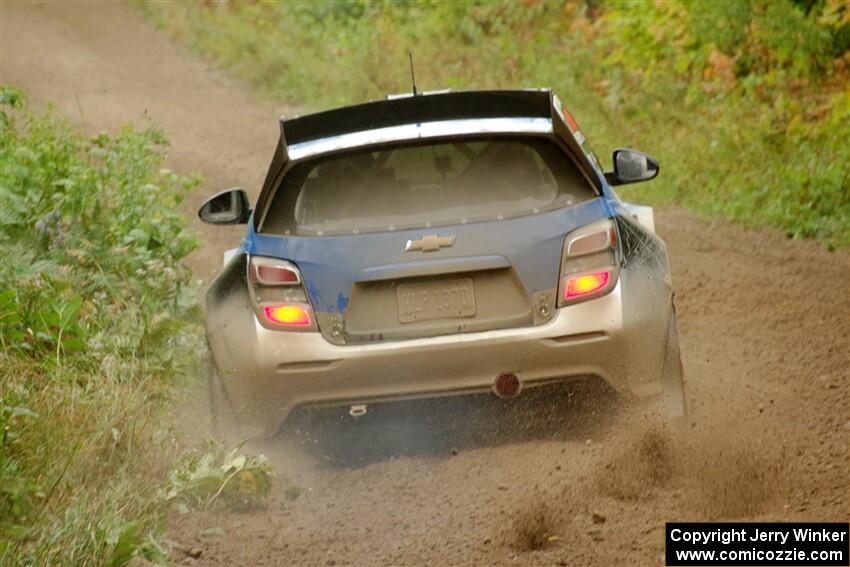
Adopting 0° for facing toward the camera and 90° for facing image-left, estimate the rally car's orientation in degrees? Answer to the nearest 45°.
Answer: approximately 180°
